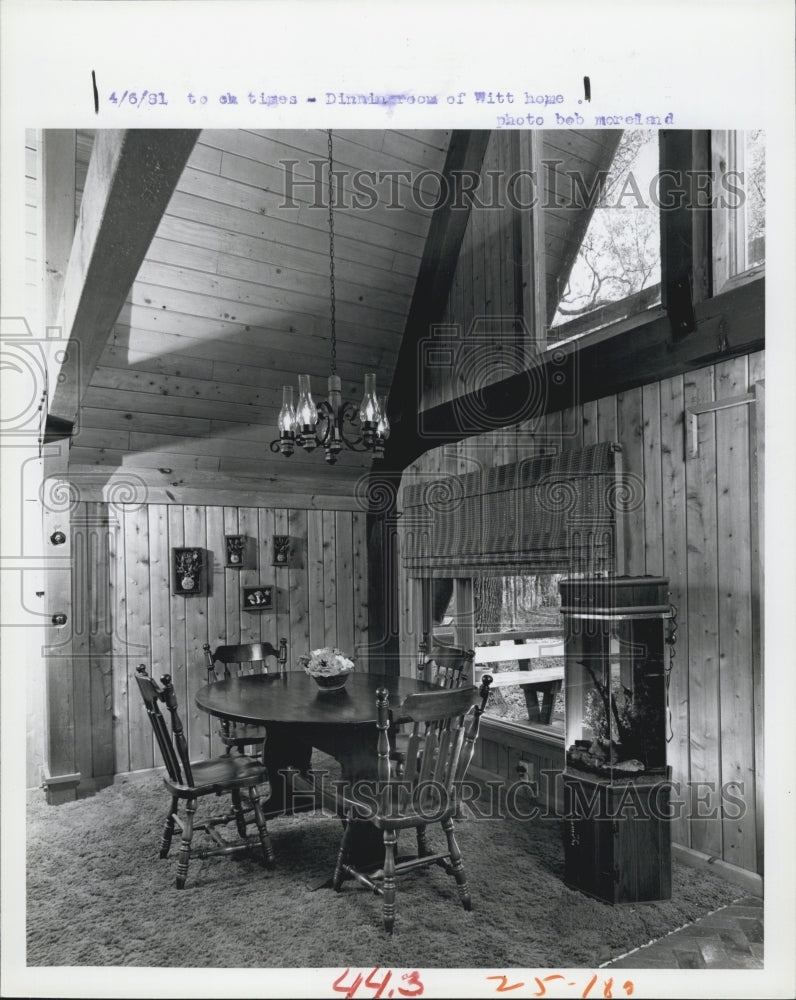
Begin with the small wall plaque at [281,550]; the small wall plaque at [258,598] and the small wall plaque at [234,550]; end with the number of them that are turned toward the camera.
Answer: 3

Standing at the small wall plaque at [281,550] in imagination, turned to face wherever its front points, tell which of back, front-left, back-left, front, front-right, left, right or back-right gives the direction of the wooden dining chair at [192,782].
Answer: front

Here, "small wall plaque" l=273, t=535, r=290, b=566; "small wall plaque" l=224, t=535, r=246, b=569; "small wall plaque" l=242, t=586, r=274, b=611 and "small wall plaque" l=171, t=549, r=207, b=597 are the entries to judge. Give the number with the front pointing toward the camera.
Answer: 4

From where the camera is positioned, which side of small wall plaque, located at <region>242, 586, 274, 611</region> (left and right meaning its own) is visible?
front

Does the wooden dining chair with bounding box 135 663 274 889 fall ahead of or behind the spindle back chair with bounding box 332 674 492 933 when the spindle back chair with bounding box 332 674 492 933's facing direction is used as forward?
ahead

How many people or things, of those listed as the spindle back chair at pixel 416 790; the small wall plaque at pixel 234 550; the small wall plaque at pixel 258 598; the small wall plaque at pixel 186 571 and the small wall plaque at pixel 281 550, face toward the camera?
4

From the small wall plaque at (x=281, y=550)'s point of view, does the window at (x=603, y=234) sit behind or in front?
in front

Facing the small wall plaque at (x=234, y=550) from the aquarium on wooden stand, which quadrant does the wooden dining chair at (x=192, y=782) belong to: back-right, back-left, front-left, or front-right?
front-left

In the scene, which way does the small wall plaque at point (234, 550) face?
toward the camera

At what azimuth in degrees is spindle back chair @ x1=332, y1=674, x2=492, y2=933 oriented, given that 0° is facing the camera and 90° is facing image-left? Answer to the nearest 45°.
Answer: approximately 135°
